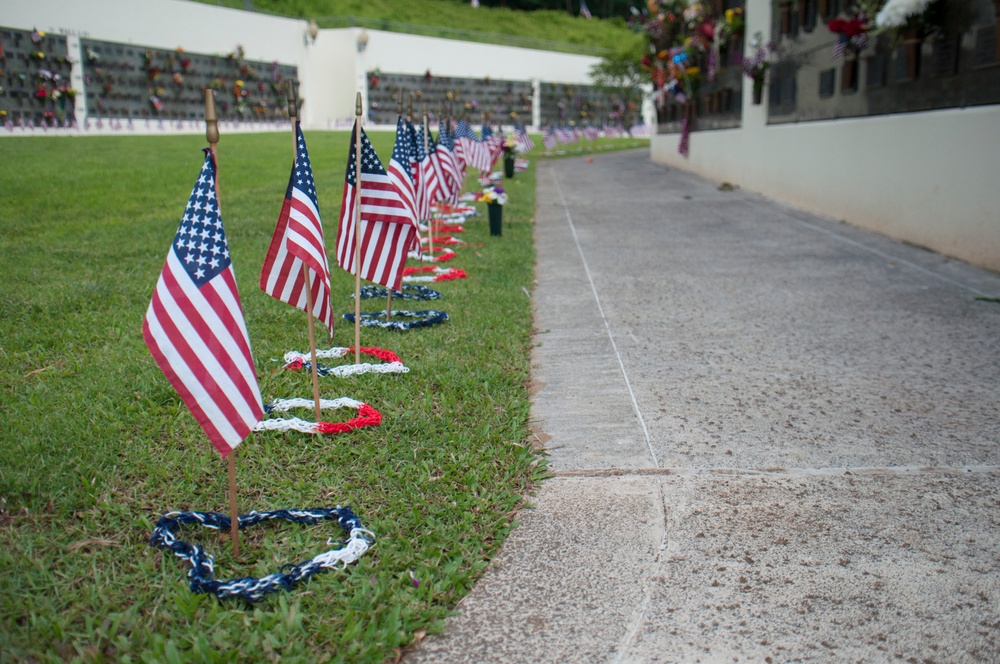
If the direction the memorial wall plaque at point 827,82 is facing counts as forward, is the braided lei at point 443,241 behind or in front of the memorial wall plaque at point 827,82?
in front

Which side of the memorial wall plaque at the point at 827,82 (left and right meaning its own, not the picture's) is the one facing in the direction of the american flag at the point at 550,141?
right

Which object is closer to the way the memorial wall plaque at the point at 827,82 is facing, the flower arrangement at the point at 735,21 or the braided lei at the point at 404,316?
the braided lei

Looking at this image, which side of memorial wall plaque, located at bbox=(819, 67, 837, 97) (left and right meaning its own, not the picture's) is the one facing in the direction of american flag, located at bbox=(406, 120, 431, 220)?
front

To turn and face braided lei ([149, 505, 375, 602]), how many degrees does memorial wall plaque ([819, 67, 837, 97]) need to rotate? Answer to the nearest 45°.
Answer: approximately 45° to its left

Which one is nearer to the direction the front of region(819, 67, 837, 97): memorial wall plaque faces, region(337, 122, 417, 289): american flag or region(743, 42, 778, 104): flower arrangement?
the american flag

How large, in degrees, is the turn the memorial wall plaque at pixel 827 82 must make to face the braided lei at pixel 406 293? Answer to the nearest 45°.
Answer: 0° — it already faces it

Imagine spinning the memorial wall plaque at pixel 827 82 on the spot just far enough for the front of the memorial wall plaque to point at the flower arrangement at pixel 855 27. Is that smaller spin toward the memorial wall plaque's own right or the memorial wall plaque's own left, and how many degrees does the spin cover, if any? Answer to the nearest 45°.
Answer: approximately 45° to the memorial wall plaque's own left

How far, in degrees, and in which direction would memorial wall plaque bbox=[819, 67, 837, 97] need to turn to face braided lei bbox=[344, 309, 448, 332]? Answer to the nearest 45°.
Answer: approximately 45° to its left

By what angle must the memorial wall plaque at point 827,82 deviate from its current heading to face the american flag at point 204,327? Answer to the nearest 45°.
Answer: approximately 45° to its left

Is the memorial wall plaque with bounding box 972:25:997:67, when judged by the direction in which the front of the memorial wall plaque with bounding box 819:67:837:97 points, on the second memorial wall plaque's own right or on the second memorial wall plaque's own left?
on the second memorial wall plaque's own left

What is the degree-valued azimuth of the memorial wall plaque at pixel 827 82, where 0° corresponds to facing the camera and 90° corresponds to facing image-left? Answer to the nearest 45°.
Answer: approximately 45°

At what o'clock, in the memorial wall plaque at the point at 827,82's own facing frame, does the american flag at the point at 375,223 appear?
The american flag is roughly at 11 o'clock from the memorial wall plaque.
